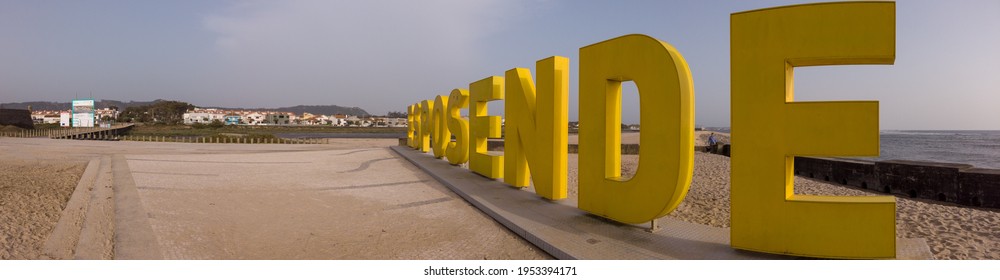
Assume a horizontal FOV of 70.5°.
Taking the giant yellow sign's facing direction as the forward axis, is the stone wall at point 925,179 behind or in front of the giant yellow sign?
behind

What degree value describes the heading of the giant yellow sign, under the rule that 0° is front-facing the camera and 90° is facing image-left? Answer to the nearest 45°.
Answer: approximately 45°
